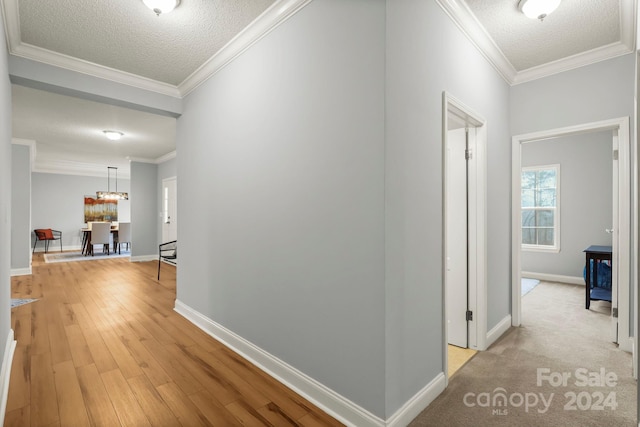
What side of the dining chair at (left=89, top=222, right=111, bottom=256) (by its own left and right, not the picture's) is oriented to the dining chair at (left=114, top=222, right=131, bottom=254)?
right

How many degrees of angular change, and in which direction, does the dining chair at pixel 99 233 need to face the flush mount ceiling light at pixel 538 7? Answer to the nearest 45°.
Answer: approximately 180°

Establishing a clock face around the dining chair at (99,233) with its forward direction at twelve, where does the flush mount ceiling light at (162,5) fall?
The flush mount ceiling light is roughly at 6 o'clock from the dining chair.

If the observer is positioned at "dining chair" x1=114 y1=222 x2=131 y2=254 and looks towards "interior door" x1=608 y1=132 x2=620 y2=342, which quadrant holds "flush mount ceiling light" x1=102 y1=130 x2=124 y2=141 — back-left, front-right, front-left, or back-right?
front-right

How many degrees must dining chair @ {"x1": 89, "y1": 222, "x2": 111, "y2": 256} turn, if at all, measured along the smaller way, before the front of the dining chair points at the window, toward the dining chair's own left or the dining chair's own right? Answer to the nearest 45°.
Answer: approximately 135° to the dining chair's own right

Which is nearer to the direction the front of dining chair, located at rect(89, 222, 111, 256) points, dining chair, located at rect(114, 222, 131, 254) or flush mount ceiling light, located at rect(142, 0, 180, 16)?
the dining chair

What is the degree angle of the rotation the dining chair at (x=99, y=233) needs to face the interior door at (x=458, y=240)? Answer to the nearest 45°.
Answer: approximately 180°

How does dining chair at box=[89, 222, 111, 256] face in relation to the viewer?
away from the camera
